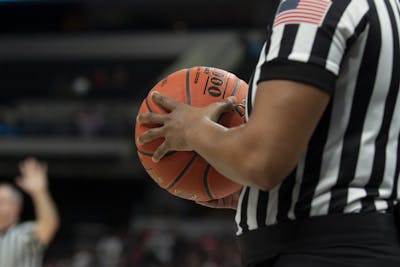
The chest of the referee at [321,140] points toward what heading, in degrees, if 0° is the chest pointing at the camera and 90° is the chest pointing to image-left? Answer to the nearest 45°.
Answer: approximately 135°

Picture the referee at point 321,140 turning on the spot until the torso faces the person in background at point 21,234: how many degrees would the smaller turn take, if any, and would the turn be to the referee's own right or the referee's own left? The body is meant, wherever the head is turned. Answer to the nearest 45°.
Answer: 0° — they already face them
